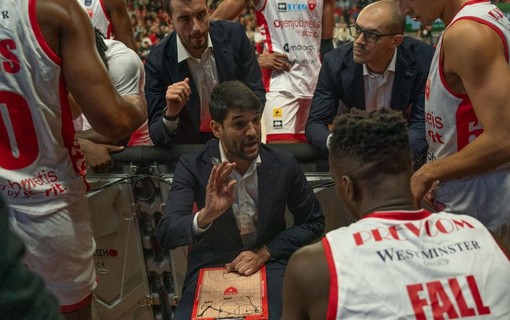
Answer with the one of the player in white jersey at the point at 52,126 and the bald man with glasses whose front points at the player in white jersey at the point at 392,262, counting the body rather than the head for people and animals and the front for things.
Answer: the bald man with glasses

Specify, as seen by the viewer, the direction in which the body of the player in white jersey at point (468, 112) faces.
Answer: to the viewer's left

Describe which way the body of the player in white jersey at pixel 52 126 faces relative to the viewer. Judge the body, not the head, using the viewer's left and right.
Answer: facing away from the viewer and to the right of the viewer

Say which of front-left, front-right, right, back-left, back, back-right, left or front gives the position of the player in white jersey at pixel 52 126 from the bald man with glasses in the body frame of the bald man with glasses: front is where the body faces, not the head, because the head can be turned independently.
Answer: front-right

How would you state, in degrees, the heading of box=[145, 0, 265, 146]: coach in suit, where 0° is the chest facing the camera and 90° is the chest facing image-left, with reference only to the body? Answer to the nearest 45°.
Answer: approximately 0°

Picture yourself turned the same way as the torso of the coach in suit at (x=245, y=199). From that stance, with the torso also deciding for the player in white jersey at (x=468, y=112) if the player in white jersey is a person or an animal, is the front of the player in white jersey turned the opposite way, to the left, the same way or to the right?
to the right

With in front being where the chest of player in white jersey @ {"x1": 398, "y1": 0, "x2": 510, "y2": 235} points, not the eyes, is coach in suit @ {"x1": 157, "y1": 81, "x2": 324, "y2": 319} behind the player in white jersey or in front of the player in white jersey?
in front

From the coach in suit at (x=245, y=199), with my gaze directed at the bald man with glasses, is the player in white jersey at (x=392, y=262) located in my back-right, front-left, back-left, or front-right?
back-right

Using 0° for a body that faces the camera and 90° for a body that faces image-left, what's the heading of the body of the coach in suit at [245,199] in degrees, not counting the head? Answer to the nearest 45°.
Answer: approximately 0°

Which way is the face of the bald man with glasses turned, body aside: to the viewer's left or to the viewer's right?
to the viewer's left

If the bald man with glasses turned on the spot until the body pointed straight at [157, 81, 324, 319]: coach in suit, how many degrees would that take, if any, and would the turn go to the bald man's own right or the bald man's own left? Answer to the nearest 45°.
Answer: approximately 45° to the bald man's own right

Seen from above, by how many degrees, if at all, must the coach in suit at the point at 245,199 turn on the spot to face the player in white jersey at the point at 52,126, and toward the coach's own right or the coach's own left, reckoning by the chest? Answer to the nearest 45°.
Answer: approximately 45° to the coach's own right

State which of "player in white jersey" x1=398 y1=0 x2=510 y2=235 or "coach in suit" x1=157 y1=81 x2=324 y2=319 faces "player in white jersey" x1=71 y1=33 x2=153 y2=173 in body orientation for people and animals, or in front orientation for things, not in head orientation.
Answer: "player in white jersey" x1=398 y1=0 x2=510 y2=235

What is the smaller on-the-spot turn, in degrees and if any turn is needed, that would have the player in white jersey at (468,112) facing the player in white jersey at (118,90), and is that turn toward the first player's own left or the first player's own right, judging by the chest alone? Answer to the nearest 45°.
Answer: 0° — they already face them
